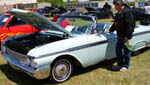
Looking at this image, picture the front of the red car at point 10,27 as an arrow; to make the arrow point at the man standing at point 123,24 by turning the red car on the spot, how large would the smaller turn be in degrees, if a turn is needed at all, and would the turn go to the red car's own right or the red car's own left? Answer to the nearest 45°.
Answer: approximately 90° to the red car's own left

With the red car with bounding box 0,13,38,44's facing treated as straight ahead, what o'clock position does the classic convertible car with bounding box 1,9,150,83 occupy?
The classic convertible car is roughly at 10 o'clock from the red car.

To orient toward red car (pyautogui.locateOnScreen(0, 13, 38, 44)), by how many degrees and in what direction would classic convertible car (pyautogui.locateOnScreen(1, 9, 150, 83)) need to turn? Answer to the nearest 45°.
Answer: approximately 90° to its right

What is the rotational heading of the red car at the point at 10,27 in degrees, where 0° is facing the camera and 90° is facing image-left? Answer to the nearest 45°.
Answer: approximately 45°

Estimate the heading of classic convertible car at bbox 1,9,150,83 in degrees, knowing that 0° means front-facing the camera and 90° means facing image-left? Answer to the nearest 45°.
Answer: approximately 45°

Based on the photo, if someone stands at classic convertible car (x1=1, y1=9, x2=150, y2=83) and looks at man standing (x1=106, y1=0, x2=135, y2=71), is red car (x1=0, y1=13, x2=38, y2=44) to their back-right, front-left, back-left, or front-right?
back-left
